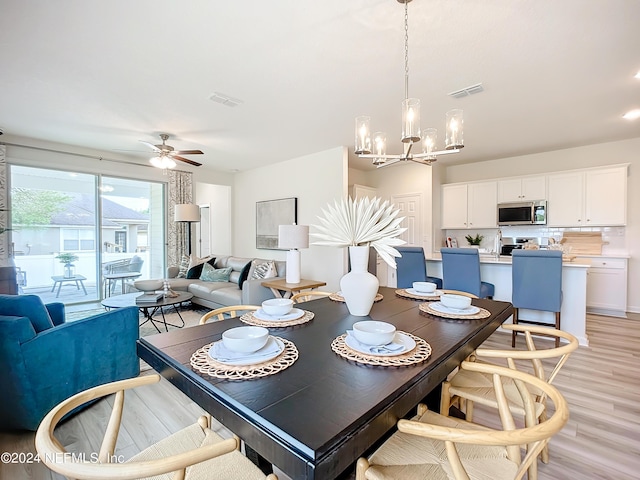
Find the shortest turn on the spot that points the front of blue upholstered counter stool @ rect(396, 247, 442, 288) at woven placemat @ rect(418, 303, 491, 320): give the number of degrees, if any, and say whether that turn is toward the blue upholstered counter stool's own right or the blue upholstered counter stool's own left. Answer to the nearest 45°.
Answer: approximately 135° to the blue upholstered counter stool's own right

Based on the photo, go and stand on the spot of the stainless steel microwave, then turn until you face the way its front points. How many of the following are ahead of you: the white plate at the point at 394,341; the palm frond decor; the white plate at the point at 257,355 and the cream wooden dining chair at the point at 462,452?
4

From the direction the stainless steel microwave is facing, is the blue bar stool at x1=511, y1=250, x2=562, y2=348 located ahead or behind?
ahead

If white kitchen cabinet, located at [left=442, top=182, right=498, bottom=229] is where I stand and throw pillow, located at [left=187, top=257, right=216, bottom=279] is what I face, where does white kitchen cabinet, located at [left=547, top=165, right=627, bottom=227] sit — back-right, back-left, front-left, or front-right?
back-left

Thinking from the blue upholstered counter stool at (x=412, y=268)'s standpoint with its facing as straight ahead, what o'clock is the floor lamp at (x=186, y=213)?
The floor lamp is roughly at 8 o'clock from the blue upholstered counter stool.

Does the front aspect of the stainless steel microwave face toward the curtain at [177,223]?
no

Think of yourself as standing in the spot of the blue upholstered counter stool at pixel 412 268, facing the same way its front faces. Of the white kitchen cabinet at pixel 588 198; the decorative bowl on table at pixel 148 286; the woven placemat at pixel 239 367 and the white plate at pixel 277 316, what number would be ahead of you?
1

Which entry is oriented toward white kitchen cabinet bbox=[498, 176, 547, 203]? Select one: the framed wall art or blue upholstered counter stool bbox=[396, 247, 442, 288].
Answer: the blue upholstered counter stool

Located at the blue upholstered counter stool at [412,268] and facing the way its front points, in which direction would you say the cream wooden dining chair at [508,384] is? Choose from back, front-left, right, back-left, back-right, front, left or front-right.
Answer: back-right

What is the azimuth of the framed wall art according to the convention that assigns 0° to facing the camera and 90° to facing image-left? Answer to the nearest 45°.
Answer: approximately 45°

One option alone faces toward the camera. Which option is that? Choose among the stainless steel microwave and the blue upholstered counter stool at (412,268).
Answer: the stainless steel microwave

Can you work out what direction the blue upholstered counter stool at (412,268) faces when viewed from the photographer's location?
facing away from the viewer and to the right of the viewer

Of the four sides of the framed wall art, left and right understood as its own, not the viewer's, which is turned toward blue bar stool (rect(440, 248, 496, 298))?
left

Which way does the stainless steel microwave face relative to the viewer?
toward the camera

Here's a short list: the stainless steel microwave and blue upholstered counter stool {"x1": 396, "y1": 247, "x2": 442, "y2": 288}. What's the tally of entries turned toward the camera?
1

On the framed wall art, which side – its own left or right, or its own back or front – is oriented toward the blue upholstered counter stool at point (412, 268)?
left

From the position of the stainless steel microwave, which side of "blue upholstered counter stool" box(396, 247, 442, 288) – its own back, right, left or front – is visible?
front

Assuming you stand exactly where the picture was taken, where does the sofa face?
facing the viewer and to the left of the viewer

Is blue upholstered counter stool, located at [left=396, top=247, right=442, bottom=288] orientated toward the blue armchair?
no

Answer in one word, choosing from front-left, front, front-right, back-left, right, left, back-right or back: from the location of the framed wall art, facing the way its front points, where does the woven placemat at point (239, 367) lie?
front-left

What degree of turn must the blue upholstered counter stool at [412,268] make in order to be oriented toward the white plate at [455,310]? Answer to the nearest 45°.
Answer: approximately 135° to its right

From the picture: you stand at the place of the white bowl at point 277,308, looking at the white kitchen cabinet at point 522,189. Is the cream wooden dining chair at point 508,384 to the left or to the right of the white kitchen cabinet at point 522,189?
right

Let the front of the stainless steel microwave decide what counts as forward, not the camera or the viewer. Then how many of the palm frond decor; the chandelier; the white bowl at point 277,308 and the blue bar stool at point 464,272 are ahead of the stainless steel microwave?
4
